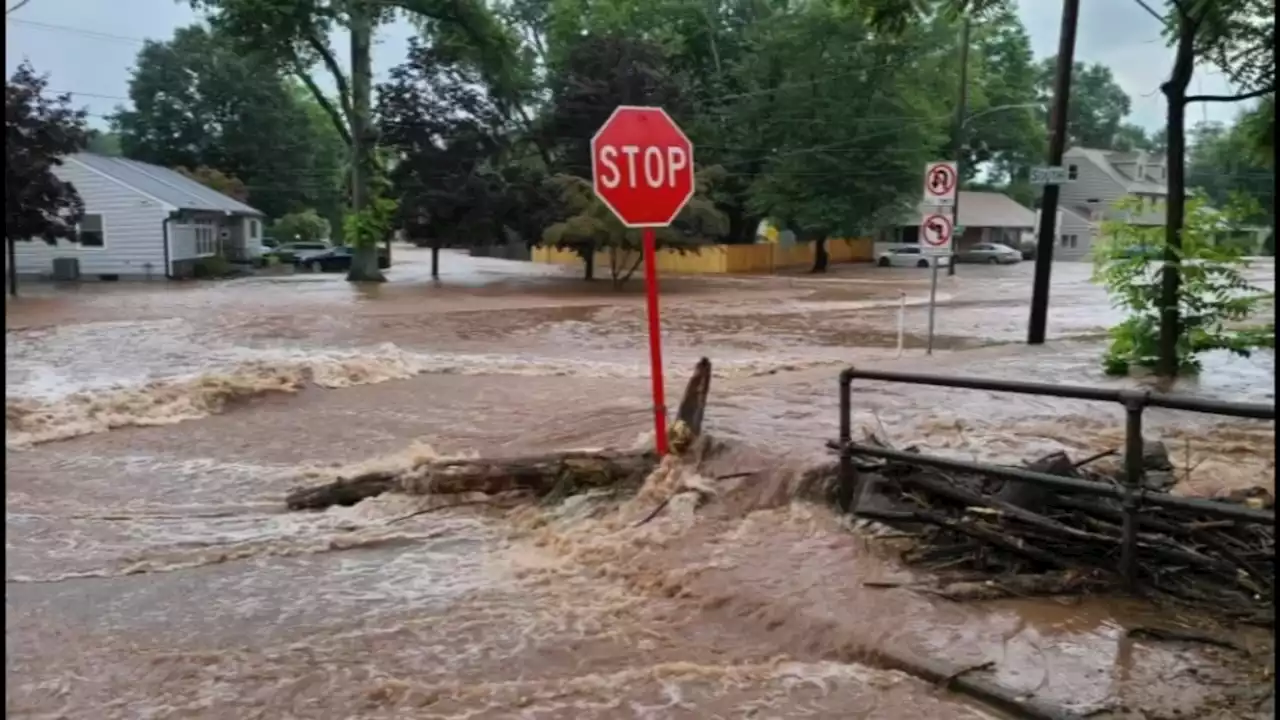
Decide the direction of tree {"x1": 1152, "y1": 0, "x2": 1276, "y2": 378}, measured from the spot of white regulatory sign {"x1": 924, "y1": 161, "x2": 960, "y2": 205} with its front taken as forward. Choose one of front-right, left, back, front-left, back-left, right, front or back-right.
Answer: front-left

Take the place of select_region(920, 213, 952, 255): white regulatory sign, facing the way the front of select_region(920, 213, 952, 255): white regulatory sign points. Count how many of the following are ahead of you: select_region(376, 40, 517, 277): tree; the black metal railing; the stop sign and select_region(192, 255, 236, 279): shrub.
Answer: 2

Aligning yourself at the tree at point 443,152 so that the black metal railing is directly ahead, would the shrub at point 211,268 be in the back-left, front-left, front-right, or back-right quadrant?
back-right

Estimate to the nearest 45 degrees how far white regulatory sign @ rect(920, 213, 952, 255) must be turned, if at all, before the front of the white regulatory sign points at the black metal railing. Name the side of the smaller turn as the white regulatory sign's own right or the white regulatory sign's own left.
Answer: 0° — it already faces it

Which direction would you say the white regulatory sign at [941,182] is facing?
toward the camera

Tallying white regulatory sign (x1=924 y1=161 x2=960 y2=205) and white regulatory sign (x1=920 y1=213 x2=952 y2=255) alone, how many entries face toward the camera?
2

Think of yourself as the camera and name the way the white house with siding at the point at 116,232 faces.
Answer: facing the viewer and to the right of the viewer

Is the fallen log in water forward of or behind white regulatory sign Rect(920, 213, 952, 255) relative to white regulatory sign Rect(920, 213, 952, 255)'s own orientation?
forward

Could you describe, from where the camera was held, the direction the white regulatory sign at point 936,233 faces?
facing the viewer

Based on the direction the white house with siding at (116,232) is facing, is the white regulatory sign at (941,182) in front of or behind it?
in front

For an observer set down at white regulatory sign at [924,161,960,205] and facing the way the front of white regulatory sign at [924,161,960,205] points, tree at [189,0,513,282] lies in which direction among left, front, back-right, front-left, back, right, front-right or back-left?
back-right

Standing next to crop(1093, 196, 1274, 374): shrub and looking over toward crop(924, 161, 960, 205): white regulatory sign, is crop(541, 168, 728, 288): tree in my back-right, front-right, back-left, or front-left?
front-right

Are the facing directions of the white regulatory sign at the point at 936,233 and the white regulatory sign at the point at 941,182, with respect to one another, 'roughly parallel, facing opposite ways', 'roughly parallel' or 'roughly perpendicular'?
roughly parallel
